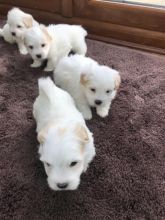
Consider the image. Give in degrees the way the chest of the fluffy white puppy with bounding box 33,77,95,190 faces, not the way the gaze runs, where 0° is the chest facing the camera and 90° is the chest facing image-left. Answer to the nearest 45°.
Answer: approximately 0°

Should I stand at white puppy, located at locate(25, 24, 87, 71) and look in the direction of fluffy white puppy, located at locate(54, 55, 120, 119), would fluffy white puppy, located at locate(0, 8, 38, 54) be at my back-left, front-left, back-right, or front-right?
back-right

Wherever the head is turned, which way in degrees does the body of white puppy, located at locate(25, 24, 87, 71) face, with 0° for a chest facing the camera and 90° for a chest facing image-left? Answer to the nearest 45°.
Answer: approximately 45°

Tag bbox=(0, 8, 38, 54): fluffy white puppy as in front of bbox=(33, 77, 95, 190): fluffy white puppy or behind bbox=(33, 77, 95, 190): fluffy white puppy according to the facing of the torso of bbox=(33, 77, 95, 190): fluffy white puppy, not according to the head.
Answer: behind

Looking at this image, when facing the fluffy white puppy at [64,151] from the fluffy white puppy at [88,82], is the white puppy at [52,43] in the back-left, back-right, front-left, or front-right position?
back-right

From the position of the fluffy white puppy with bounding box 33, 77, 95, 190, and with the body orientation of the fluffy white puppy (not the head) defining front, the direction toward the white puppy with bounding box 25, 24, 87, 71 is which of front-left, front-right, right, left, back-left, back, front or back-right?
back

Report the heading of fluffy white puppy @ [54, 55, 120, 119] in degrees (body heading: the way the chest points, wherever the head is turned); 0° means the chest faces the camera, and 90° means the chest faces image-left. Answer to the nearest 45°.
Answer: approximately 315°
